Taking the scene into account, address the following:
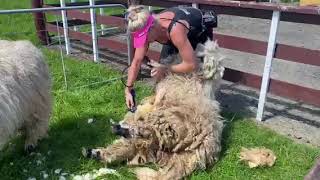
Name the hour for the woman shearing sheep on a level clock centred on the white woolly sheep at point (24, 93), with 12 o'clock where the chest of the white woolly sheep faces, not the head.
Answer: The woman shearing sheep is roughly at 6 o'clock from the white woolly sheep.

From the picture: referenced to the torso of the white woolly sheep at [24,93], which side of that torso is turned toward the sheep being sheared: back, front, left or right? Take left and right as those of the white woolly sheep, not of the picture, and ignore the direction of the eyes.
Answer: back

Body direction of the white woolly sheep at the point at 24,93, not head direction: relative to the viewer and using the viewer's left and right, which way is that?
facing to the left of the viewer
